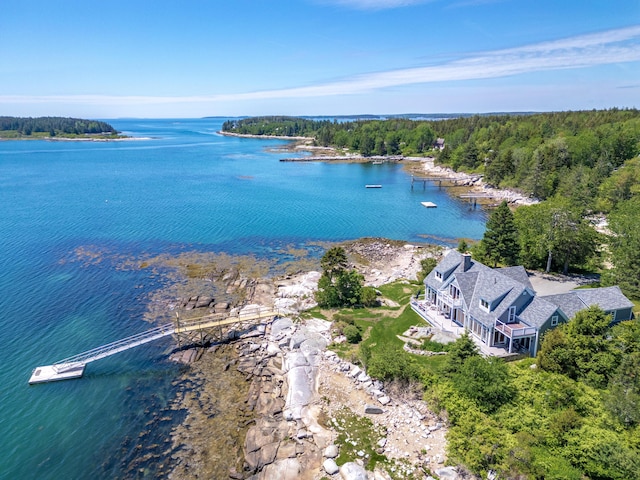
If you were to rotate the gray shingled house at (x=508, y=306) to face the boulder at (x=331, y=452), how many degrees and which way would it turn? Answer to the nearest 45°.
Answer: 0° — it already faces it

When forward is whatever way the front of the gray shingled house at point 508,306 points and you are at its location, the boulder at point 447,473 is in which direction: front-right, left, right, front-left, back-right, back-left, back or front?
front-left

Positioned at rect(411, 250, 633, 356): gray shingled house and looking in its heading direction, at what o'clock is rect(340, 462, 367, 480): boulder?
The boulder is roughly at 11 o'clock from the gray shingled house.

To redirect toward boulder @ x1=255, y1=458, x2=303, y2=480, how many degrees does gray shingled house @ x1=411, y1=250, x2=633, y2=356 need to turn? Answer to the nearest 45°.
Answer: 0° — it already faces it

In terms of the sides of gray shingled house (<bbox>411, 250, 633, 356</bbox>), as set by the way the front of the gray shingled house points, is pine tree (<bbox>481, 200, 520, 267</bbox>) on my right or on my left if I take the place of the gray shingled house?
on my right

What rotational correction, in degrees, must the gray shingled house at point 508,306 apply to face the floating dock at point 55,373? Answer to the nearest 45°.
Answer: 0° — it already faces it

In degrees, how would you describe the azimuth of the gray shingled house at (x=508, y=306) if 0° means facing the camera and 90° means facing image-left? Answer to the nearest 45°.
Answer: approximately 45°

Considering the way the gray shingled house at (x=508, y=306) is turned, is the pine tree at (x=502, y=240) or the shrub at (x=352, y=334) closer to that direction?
the shrub

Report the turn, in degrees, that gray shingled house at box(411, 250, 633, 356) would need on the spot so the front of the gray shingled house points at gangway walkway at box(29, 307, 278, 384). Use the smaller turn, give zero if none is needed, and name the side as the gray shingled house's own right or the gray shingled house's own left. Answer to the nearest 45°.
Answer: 0° — it already faces it

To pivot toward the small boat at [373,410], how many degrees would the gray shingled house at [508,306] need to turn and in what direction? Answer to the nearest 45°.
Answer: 0° — it already faces it
